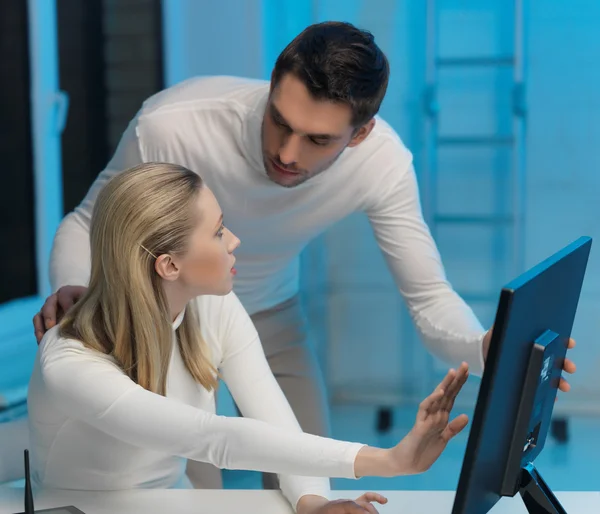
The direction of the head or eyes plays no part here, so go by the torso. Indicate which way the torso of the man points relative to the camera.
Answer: toward the camera

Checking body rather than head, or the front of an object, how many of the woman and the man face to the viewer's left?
0

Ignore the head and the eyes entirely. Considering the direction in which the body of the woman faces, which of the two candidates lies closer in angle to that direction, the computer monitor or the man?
the computer monitor

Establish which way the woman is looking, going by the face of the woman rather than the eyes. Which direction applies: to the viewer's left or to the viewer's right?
to the viewer's right

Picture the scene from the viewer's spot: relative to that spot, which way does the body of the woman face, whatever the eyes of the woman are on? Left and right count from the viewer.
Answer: facing the viewer and to the right of the viewer

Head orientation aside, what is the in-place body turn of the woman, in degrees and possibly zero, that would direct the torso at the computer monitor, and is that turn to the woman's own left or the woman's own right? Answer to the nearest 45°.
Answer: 0° — they already face it

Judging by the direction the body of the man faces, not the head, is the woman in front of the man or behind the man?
in front

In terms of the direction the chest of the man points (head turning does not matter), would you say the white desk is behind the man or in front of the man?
in front

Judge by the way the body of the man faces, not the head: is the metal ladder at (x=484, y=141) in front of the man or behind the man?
behind
